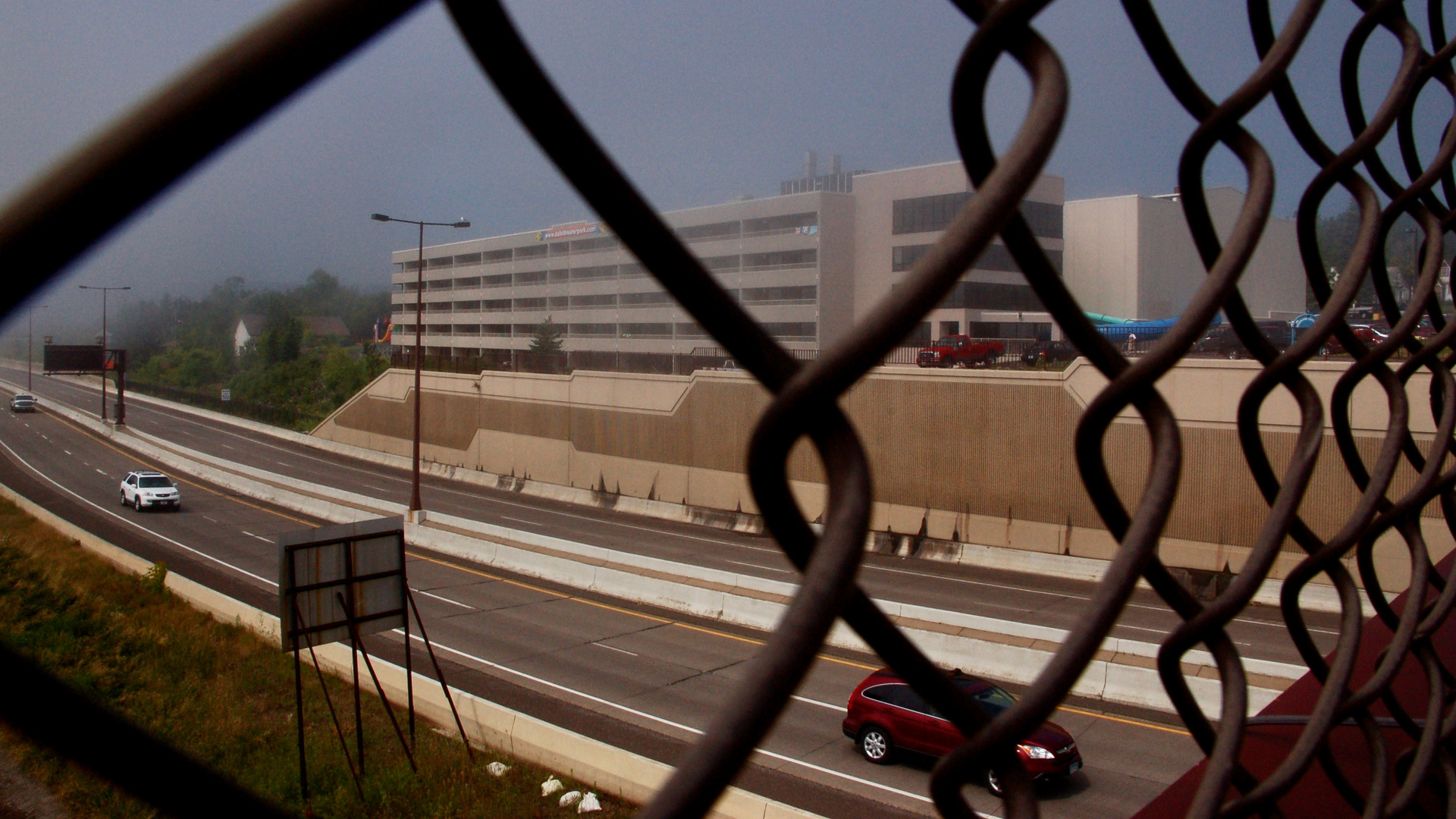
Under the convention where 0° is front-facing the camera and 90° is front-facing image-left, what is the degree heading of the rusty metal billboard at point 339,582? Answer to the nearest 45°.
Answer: approximately 135°

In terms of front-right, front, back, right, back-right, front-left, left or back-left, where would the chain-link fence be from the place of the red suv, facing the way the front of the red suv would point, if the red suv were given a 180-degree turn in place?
back-left

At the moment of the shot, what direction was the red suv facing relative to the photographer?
facing the viewer and to the right of the viewer

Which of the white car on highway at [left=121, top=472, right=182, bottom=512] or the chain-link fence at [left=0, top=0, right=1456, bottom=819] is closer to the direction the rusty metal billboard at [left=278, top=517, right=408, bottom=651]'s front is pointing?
the white car on highway

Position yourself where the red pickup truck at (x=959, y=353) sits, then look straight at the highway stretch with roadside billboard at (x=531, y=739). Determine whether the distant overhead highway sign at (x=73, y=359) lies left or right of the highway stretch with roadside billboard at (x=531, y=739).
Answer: right

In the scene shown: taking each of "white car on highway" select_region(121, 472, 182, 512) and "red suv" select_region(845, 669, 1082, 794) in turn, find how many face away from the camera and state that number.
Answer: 0

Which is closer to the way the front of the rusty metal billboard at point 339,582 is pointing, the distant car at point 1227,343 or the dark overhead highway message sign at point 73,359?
the dark overhead highway message sign

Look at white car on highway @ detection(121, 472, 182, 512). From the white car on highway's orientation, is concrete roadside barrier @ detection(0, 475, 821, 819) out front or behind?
out front

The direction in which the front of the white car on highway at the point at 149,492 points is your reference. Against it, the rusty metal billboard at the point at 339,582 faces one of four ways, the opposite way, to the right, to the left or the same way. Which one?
the opposite way

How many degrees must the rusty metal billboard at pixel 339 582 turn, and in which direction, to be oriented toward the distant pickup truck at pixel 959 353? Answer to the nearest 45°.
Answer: approximately 90° to its right
